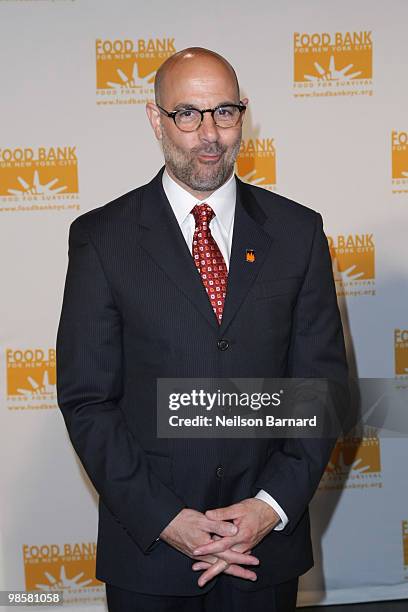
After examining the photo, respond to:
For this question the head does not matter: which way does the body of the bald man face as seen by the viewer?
toward the camera
